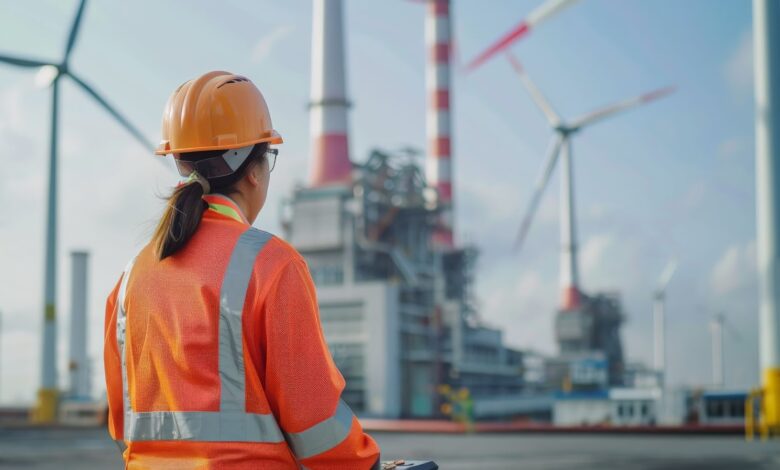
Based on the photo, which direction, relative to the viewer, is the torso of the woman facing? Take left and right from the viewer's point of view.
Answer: facing away from the viewer and to the right of the viewer

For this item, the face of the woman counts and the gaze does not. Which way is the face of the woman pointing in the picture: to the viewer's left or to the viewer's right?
to the viewer's right

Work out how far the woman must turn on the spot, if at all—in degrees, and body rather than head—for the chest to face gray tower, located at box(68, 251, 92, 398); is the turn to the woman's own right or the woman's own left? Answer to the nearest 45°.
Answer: approximately 45° to the woman's own left

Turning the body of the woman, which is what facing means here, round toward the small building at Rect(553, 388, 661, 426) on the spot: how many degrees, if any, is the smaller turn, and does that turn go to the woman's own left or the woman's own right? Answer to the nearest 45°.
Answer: approximately 45° to the woman's own left
